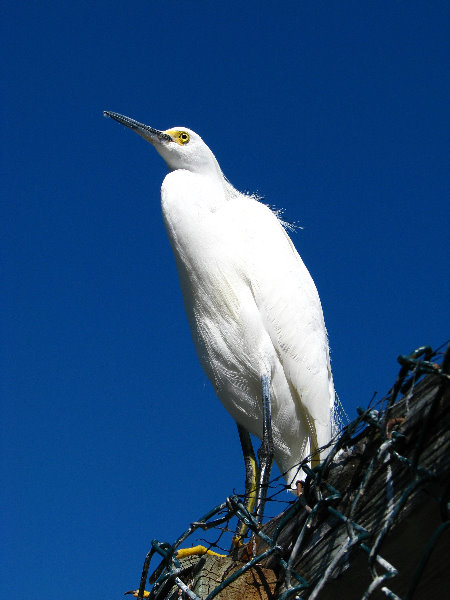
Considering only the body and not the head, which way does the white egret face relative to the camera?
to the viewer's left
